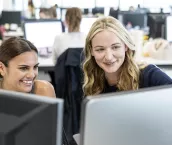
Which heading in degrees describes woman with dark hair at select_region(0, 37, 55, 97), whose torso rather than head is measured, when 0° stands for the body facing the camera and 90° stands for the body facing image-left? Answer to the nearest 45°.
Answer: approximately 315°

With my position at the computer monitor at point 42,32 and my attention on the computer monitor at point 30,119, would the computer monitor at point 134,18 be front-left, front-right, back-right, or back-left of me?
back-left

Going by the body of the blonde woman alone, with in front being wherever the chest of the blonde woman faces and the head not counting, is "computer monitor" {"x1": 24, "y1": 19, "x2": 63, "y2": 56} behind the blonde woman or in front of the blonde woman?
behind

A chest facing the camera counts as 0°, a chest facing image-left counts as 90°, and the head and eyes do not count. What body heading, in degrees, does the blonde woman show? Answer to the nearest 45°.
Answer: approximately 0°

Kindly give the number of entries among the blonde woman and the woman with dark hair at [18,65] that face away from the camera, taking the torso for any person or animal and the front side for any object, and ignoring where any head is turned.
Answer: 0

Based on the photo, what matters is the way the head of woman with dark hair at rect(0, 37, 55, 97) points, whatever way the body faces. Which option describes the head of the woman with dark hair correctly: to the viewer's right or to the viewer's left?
to the viewer's right

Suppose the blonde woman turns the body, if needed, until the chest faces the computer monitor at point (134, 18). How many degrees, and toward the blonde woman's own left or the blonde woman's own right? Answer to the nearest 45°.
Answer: approximately 180°

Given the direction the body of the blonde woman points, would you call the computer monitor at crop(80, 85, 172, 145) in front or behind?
in front

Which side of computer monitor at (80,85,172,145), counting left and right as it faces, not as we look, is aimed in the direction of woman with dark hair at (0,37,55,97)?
left
